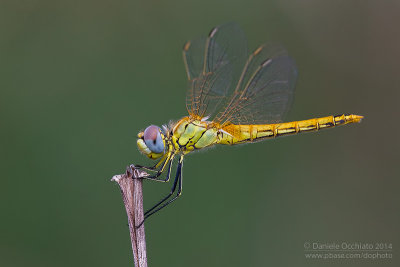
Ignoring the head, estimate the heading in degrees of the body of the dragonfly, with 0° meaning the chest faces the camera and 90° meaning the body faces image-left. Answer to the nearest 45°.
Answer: approximately 90°
